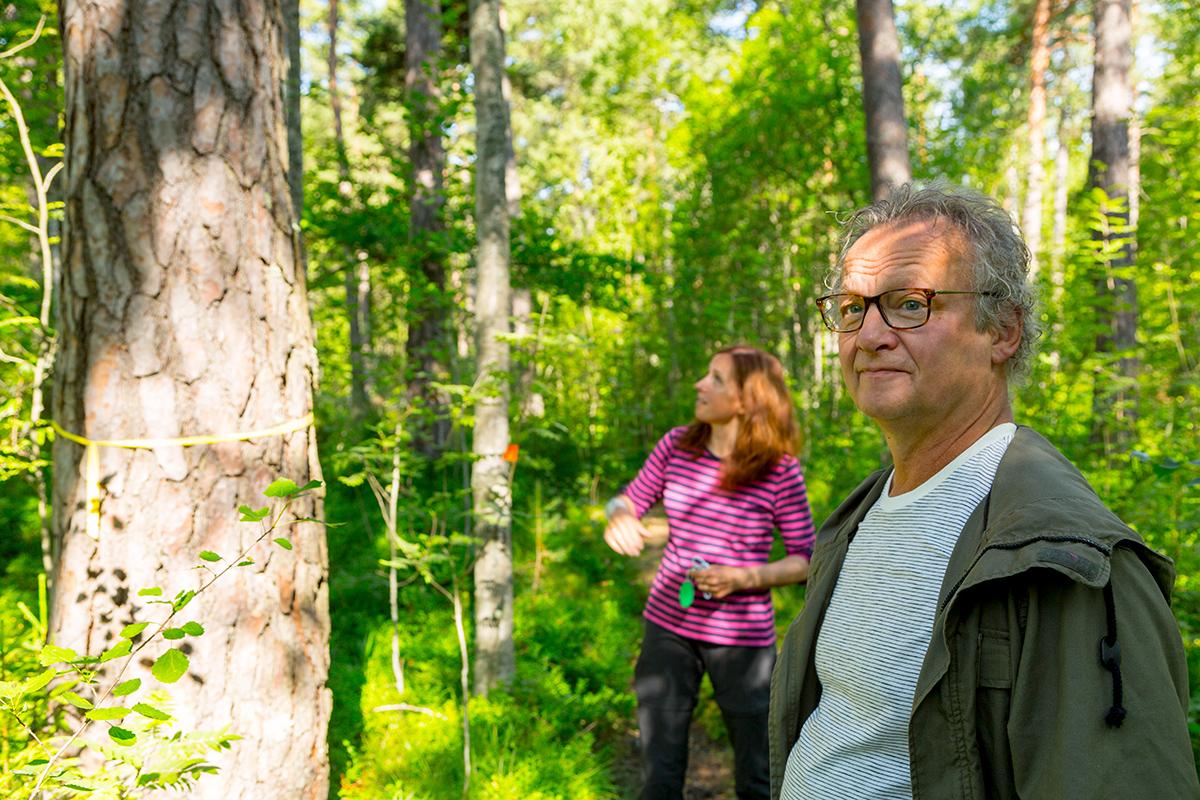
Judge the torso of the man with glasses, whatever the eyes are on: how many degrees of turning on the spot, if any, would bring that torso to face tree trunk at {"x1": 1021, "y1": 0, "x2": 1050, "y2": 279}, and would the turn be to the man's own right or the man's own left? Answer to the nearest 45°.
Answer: approximately 135° to the man's own right

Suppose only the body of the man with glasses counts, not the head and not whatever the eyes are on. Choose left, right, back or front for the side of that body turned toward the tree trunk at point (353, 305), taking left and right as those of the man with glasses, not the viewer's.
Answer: right

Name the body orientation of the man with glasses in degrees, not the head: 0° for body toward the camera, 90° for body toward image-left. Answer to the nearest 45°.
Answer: approximately 45°

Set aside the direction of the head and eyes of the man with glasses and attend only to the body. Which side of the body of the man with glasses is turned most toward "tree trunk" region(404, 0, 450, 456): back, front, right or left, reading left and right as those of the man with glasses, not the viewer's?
right

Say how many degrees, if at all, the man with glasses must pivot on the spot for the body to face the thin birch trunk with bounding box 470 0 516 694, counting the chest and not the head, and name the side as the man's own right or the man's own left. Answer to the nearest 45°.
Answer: approximately 90° to the man's own right

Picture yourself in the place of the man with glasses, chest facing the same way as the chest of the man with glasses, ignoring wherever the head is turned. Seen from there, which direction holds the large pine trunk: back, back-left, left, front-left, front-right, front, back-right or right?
front-right

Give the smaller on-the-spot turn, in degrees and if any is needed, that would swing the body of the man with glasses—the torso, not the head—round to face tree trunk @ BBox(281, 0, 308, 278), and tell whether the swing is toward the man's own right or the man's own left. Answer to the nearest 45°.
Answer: approximately 90° to the man's own right

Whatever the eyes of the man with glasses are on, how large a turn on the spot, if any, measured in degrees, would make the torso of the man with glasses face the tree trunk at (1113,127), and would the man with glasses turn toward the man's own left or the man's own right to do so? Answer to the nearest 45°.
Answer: approximately 135° to the man's own right

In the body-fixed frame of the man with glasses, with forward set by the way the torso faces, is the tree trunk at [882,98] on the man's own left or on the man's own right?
on the man's own right

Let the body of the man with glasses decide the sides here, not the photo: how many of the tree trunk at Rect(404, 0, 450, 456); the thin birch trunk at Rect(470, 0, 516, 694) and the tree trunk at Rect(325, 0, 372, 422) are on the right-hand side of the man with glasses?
3

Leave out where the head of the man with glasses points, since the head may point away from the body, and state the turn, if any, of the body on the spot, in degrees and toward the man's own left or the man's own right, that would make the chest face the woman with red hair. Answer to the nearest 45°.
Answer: approximately 90° to the man's own right
